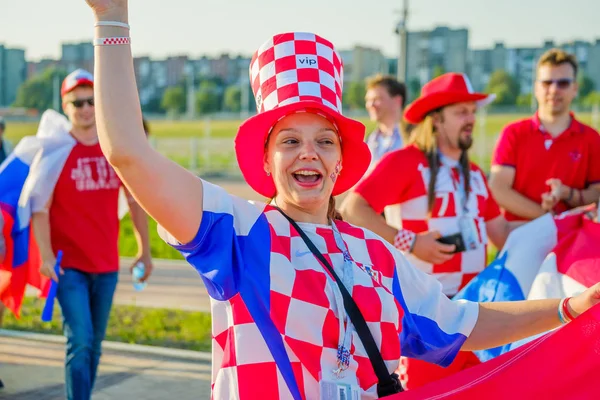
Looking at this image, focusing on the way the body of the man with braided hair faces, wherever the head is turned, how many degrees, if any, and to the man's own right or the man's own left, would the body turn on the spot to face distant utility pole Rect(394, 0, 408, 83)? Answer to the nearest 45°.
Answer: approximately 135° to the man's own left

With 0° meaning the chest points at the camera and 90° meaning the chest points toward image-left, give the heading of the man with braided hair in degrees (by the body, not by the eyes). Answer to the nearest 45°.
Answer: approximately 315°

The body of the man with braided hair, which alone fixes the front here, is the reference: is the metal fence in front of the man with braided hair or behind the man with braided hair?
behind

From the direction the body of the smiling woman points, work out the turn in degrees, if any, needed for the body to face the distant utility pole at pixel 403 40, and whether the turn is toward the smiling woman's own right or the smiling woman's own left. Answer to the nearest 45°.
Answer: approximately 180°

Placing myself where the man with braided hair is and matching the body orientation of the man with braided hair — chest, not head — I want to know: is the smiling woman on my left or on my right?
on my right

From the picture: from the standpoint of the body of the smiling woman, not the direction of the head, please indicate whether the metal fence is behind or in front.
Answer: behind
